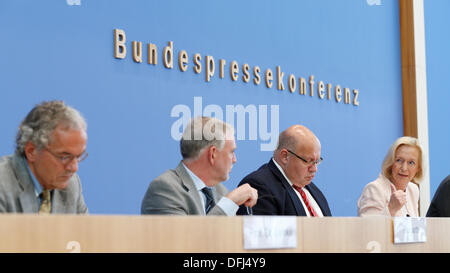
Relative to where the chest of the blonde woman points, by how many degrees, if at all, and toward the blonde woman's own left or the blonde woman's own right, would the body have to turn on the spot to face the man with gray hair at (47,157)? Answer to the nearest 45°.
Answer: approximately 90° to the blonde woman's own right

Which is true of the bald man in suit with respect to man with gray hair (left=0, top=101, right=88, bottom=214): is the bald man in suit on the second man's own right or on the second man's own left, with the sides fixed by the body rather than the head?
on the second man's own left

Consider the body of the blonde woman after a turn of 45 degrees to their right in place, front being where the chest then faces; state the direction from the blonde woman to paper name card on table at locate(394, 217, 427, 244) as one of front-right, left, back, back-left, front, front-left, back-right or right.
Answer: front

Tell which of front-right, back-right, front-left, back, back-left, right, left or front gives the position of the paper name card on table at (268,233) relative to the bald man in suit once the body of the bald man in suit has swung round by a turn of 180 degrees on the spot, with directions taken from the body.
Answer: back-left

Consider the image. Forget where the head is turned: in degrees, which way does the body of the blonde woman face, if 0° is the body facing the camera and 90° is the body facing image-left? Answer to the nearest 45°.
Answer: approximately 315°

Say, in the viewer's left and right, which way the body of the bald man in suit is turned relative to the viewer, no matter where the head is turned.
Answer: facing the viewer and to the right of the viewer

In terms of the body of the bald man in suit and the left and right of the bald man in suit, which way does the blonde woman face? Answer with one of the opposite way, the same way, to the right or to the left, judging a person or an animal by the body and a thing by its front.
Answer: the same way

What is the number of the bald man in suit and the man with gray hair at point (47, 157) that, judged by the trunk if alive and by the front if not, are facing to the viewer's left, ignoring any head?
0

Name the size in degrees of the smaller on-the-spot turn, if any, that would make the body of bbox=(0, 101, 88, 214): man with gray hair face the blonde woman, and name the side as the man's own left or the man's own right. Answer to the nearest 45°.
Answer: approximately 90° to the man's own left

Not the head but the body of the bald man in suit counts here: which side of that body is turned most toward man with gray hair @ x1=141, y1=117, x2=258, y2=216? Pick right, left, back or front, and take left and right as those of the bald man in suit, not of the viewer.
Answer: right

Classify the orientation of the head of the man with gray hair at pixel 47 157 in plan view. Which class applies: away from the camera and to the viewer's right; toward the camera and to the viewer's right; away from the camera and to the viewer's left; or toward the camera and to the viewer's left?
toward the camera and to the viewer's right

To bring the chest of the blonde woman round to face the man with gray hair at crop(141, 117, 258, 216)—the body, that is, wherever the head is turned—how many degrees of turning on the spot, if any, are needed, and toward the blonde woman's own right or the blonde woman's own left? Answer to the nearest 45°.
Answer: approximately 90° to the blonde woman's own right

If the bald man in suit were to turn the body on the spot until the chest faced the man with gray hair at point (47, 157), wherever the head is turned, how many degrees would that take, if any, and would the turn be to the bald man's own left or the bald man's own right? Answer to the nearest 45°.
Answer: approximately 90° to the bald man's own right
